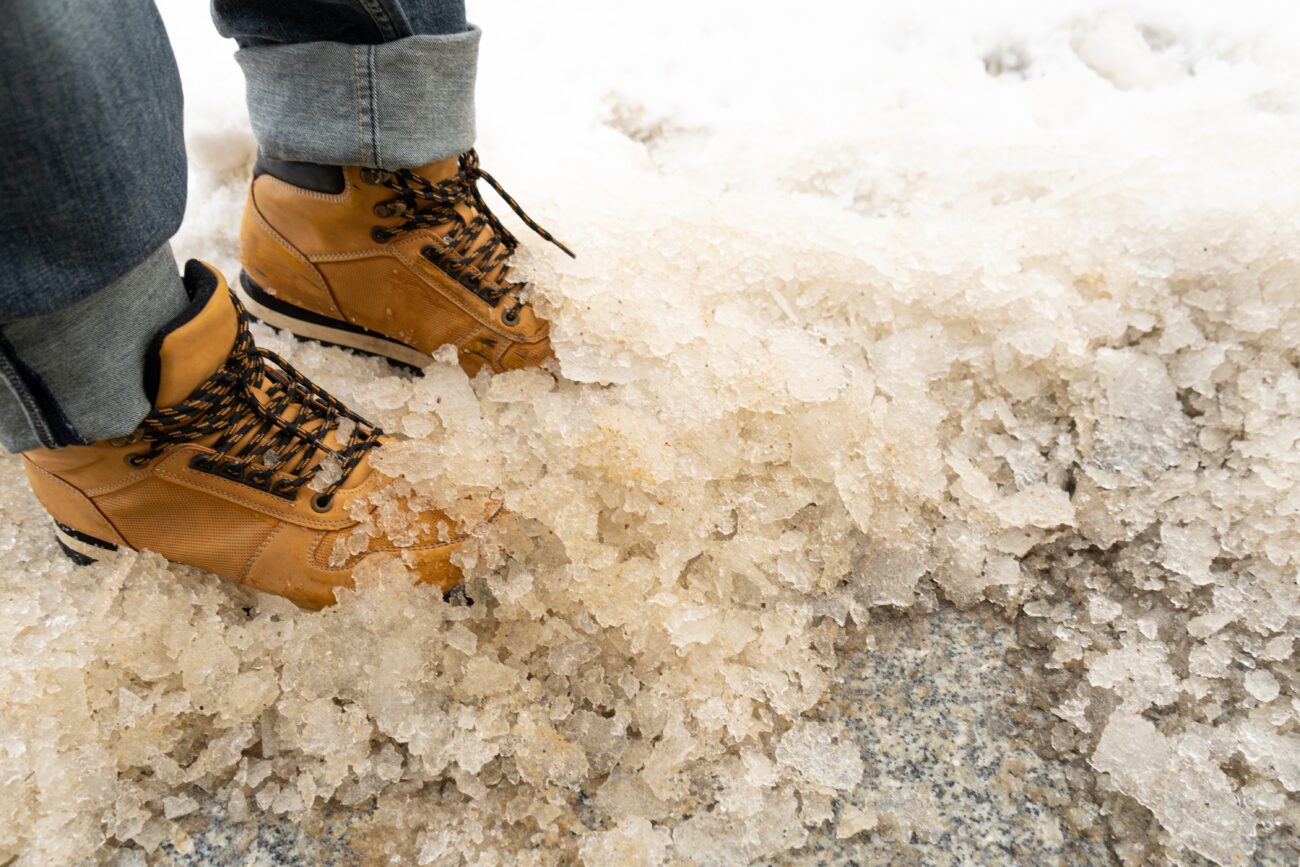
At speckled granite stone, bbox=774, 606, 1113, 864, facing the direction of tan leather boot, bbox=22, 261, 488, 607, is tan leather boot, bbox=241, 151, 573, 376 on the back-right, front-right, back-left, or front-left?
front-right

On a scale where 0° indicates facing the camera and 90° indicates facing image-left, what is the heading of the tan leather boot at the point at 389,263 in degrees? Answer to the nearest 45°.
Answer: approximately 270°

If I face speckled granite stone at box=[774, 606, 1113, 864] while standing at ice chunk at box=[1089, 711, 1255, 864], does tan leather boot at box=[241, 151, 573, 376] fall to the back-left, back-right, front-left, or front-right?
front-right

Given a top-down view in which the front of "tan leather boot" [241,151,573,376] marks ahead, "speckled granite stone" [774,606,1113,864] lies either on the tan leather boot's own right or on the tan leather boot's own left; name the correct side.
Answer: on the tan leather boot's own right

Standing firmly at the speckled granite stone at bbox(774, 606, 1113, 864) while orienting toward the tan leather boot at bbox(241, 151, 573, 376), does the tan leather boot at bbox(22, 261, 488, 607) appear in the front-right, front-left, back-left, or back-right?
front-left

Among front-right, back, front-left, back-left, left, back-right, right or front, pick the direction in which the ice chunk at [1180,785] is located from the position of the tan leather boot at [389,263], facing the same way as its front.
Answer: front-right
